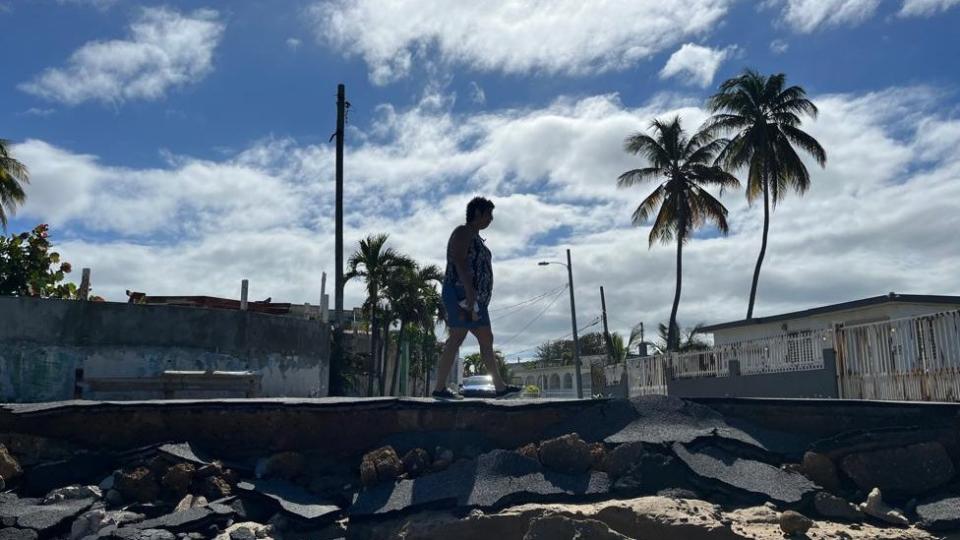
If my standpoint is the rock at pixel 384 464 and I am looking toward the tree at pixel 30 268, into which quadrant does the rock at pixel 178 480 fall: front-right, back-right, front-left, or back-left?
front-left

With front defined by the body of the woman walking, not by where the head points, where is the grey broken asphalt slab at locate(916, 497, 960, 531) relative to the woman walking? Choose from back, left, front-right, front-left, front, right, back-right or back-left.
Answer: front-right

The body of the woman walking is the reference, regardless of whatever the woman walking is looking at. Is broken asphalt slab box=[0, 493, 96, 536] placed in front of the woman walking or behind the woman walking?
behind

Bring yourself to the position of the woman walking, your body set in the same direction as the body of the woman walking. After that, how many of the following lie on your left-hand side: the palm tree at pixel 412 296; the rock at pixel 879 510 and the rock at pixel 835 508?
1

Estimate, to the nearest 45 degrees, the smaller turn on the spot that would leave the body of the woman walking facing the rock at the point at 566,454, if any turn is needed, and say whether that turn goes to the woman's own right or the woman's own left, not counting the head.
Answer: approximately 45° to the woman's own right

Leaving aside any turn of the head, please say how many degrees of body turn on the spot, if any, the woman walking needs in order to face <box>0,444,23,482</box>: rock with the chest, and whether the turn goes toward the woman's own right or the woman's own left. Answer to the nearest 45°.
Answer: approximately 180°

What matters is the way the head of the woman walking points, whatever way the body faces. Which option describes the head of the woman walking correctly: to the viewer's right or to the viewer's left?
to the viewer's right

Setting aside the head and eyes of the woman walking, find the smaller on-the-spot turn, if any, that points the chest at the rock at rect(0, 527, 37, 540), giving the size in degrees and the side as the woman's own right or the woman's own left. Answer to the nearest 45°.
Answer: approximately 135° to the woman's own right

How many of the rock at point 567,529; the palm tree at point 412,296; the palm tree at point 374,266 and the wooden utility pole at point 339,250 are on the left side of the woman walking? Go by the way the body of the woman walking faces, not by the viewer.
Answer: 3

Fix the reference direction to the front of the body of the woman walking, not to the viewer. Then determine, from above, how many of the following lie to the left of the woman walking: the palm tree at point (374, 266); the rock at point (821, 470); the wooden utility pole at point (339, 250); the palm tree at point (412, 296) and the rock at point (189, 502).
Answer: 3

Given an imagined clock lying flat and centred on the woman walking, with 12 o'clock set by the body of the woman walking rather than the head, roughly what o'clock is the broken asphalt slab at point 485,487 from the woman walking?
The broken asphalt slab is roughly at 3 o'clock from the woman walking.

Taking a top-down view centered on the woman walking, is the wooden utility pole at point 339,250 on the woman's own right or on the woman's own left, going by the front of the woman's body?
on the woman's own left

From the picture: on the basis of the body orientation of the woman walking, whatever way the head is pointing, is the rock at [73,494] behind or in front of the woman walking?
behind

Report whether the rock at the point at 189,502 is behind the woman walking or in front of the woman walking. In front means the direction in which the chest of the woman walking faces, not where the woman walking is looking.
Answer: behind

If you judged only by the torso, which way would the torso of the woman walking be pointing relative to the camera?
to the viewer's right

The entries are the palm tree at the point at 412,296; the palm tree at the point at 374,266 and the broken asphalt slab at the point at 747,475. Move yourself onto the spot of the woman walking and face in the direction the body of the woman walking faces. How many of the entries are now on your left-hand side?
2

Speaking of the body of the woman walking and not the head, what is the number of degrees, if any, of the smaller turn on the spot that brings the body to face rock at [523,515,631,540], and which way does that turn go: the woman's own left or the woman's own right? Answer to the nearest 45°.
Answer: approximately 90° to the woman's own right

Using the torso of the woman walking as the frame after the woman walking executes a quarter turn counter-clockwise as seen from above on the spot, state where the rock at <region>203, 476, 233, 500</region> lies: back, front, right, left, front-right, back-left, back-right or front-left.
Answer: back-left

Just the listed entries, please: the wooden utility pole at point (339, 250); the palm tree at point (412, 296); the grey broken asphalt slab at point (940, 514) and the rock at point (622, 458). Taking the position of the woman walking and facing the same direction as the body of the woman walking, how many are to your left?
2

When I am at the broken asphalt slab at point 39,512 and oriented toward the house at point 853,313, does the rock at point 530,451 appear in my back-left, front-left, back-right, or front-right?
front-right

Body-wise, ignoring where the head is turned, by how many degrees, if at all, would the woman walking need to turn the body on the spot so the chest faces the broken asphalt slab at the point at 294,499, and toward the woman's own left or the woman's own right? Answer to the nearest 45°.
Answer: approximately 135° to the woman's own right
